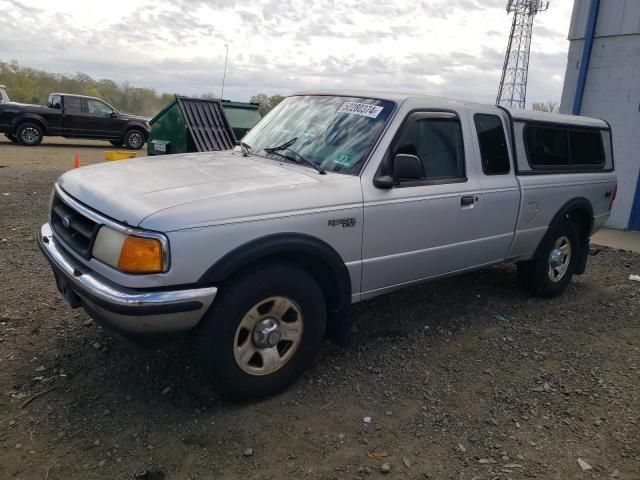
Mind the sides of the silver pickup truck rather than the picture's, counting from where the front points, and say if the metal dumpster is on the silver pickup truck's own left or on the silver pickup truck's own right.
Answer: on the silver pickup truck's own right

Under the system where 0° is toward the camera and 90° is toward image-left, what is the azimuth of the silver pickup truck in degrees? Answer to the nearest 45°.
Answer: approximately 45°

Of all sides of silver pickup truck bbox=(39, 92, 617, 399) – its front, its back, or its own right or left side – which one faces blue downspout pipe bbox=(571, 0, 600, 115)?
back

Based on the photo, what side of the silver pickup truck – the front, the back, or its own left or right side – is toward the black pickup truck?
right
